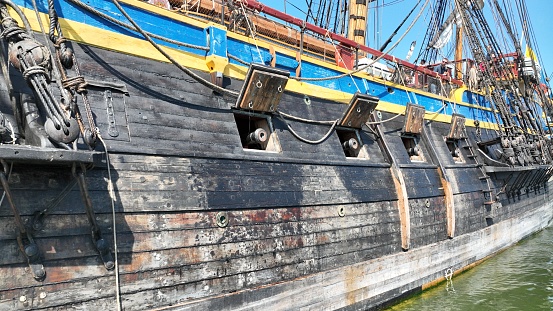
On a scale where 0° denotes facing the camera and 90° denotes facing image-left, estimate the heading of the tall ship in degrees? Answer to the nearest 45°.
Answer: approximately 45°
